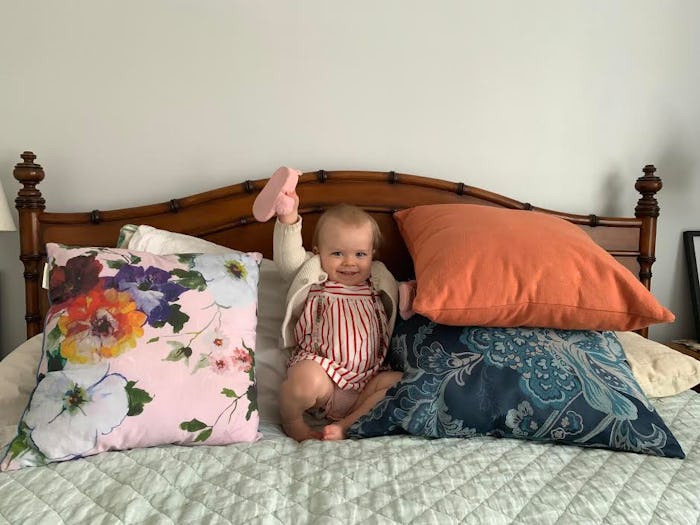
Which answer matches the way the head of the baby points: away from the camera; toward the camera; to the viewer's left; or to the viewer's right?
toward the camera

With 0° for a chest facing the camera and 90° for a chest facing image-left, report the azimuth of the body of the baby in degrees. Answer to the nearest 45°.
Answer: approximately 0°

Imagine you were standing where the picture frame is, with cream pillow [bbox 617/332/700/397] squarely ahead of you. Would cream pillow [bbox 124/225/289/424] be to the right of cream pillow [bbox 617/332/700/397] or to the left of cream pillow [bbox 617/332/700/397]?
right

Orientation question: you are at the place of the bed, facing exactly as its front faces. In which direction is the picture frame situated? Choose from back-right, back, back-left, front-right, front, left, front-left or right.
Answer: back-left

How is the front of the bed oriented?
toward the camera

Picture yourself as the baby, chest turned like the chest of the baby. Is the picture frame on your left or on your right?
on your left
